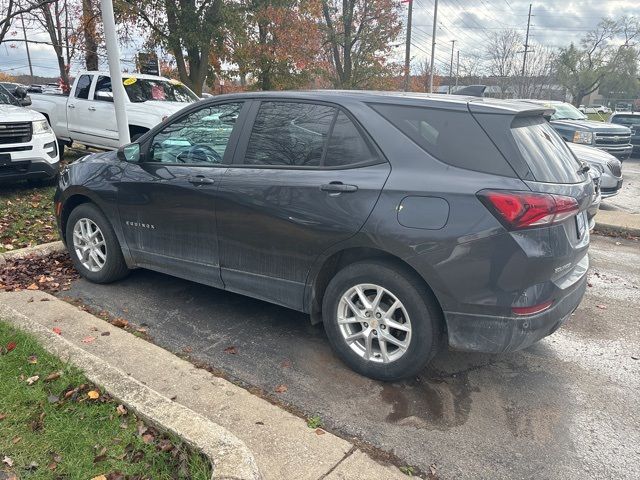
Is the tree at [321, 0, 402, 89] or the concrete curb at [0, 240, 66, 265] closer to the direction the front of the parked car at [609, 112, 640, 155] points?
the concrete curb

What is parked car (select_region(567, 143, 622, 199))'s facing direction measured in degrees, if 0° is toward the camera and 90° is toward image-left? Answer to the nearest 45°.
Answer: approximately 315°

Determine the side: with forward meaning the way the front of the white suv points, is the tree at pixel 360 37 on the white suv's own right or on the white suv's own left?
on the white suv's own left

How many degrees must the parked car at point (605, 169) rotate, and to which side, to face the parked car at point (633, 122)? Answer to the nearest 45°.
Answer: approximately 135° to its left

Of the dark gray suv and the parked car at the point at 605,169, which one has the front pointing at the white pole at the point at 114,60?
the dark gray suv

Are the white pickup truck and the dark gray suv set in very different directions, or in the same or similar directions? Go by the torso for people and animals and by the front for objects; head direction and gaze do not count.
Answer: very different directions

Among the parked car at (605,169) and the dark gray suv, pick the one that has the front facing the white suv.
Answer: the dark gray suv

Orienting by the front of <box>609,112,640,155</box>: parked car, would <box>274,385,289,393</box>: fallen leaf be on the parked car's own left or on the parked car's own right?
on the parked car's own right

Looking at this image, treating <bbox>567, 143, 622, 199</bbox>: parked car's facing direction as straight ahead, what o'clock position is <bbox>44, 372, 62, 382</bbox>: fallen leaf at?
The fallen leaf is roughly at 2 o'clock from the parked car.

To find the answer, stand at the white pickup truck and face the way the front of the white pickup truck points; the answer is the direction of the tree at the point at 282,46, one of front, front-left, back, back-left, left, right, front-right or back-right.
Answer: left

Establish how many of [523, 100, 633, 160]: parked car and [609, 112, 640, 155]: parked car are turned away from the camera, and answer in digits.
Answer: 0

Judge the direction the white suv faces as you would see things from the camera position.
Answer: facing the viewer and to the right of the viewer

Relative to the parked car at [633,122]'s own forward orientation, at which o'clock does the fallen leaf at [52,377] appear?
The fallen leaf is roughly at 2 o'clock from the parked car.
